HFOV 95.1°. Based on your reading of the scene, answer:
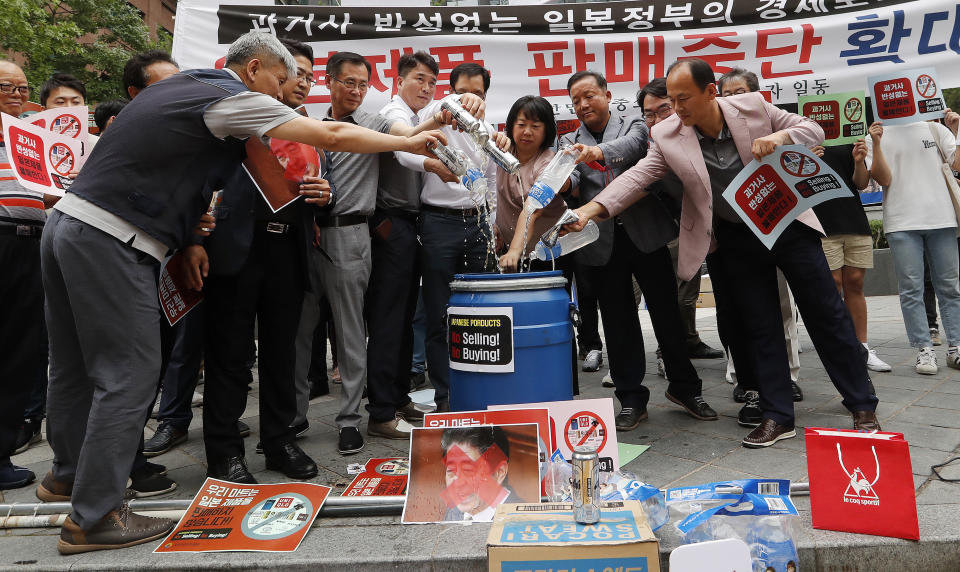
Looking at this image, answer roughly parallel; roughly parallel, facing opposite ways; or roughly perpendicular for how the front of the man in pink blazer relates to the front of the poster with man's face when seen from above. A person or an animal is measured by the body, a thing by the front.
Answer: roughly perpendicular

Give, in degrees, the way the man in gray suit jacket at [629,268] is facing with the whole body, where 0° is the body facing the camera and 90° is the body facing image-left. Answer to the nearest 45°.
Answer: approximately 45°

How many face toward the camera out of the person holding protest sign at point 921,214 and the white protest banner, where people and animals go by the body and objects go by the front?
2

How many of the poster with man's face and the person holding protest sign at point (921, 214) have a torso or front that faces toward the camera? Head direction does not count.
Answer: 2

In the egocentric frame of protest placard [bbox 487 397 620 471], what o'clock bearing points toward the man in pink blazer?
The man in pink blazer is roughly at 8 o'clock from the protest placard.

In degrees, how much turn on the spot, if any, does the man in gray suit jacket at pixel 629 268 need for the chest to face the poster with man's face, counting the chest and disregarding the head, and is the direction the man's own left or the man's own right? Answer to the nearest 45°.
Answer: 0° — they already face it

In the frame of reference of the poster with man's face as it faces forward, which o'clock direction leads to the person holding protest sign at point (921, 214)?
The person holding protest sign is roughly at 8 o'clock from the poster with man's face.

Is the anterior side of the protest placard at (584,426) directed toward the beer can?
yes
